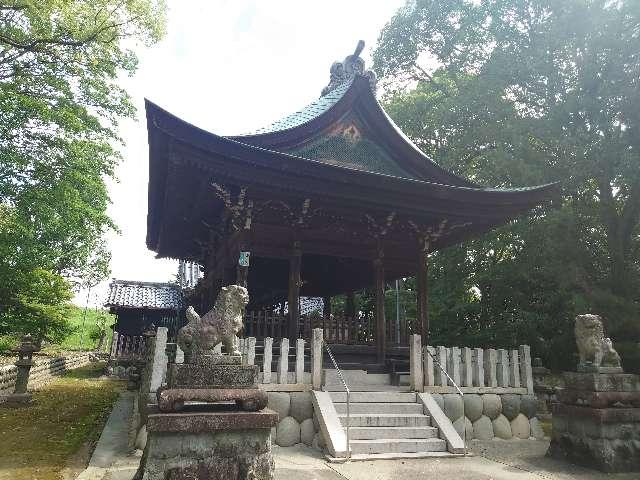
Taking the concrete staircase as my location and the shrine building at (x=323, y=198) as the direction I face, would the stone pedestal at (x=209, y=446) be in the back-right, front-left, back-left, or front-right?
back-left

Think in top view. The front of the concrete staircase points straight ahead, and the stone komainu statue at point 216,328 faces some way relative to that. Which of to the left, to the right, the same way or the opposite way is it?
to the left

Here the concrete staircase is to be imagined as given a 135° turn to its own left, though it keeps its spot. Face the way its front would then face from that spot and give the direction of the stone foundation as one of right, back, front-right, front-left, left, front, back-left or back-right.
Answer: front

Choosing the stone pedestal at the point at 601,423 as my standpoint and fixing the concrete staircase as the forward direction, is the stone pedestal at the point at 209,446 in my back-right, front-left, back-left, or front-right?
front-left

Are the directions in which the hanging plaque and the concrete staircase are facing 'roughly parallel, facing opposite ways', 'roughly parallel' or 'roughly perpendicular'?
roughly parallel

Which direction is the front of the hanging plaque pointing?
toward the camera

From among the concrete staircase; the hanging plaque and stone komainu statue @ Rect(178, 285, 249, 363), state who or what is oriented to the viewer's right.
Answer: the stone komainu statue

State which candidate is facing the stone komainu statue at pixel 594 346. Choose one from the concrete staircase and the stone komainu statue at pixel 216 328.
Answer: the stone komainu statue at pixel 216 328

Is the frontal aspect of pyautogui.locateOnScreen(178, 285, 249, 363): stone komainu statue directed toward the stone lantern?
no

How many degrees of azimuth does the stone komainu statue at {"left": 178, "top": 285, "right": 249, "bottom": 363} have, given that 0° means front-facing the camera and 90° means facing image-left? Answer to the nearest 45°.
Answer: approximately 270°

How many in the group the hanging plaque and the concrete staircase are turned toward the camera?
2

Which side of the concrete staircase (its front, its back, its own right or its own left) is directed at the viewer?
front

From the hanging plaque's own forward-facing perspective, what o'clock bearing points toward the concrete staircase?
The concrete staircase is roughly at 10 o'clock from the hanging plaque.

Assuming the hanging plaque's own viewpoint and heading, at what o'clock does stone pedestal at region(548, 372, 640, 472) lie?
The stone pedestal is roughly at 10 o'clock from the hanging plaque.

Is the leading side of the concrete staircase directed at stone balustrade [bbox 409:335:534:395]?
no
